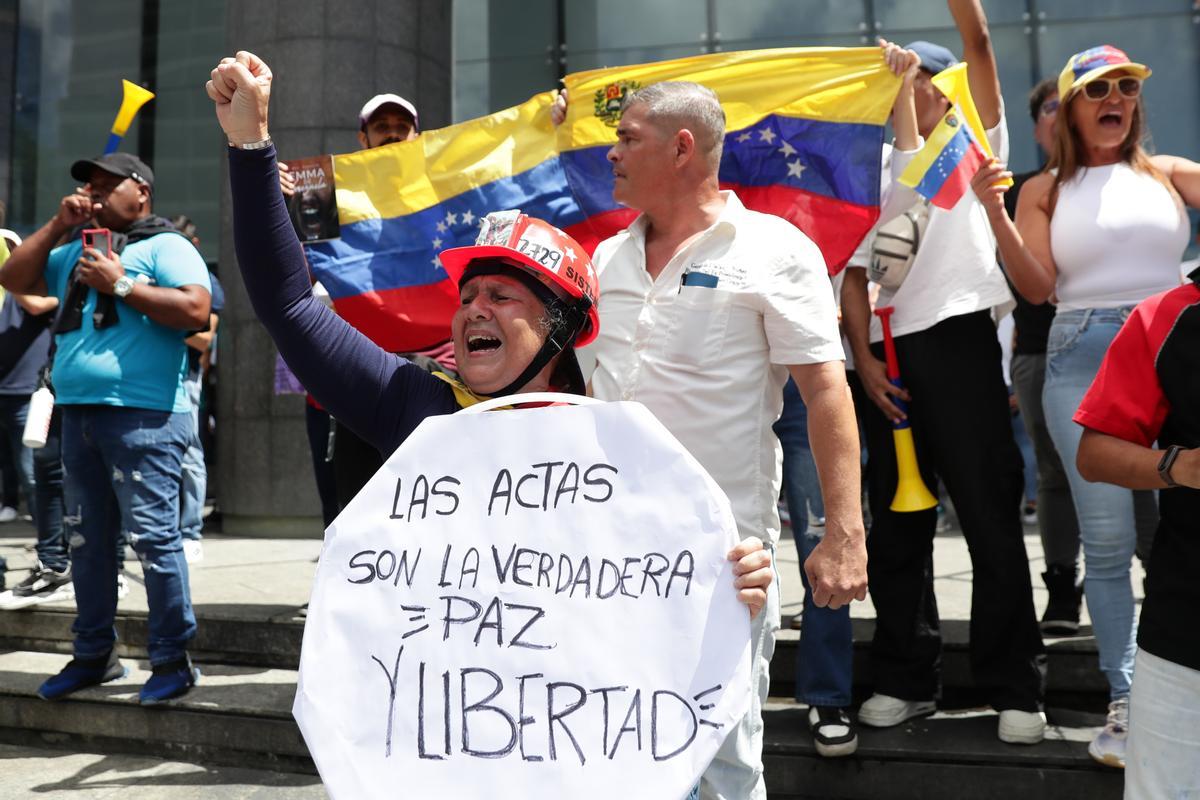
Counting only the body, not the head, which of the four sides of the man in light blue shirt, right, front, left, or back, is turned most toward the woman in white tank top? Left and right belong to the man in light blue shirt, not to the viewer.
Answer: left

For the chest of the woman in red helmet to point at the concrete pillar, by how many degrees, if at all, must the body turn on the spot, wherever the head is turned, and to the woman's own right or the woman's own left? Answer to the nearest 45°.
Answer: approximately 135° to the woman's own right

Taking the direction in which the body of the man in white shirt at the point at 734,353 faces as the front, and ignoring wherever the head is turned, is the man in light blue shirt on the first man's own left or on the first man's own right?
on the first man's own right

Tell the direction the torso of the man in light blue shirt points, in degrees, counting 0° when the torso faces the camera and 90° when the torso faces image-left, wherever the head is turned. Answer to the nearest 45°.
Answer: approximately 45°

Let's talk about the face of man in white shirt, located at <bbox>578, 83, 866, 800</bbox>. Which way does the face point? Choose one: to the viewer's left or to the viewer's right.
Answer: to the viewer's left

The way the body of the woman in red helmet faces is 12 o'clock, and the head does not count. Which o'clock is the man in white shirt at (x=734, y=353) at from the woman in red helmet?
The man in white shirt is roughly at 7 o'clock from the woman in red helmet.

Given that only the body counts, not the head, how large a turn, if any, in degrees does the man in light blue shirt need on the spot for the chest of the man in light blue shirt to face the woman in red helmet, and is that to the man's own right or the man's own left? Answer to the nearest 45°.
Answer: approximately 45° to the man's own left
